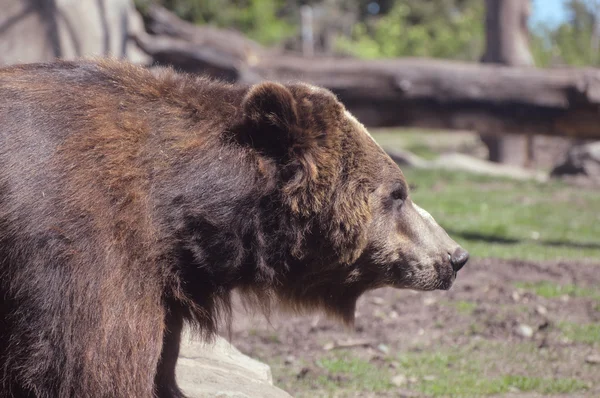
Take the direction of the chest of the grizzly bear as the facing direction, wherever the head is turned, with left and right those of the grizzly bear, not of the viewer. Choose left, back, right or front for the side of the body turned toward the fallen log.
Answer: left

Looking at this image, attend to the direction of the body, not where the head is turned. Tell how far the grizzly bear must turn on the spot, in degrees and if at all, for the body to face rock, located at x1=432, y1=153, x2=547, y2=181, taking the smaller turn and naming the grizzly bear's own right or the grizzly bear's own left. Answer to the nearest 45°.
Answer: approximately 45° to the grizzly bear's own left

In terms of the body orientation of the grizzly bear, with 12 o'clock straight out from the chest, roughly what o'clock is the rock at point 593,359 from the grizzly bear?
The rock is roughly at 11 o'clock from the grizzly bear.

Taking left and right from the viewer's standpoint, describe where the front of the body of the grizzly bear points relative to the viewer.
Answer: facing to the right of the viewer

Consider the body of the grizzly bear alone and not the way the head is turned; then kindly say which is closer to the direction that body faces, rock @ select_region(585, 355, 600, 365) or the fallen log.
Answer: the rock

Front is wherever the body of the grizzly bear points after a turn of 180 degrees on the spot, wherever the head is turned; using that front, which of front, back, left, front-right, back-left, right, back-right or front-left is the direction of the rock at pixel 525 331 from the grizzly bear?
back-right

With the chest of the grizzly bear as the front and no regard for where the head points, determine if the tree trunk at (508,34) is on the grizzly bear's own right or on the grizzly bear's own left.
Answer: on the grizzly bear's own left

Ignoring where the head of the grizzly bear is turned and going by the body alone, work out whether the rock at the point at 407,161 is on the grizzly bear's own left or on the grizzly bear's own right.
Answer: on the grizzly bear's own left
